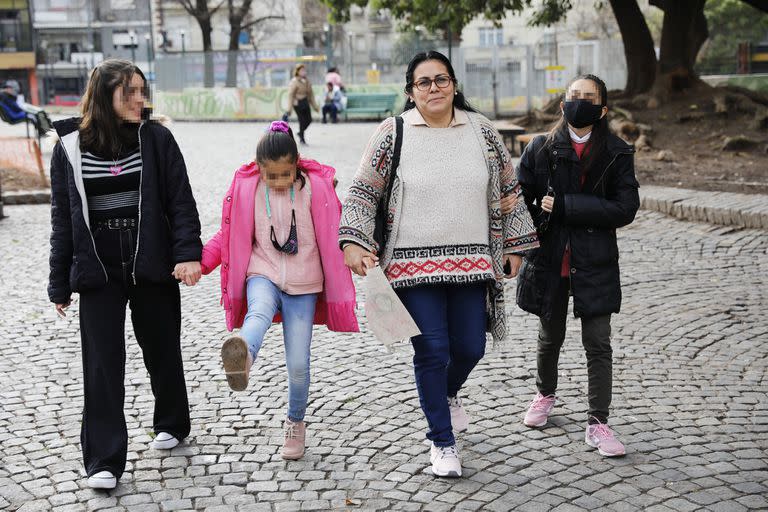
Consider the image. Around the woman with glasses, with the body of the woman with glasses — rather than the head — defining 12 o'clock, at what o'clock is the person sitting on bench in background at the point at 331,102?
The person sitting on bench in background is roughly at 6 o'clock from the woman with glasses.

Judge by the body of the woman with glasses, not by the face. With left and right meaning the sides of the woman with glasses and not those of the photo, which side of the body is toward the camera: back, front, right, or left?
front

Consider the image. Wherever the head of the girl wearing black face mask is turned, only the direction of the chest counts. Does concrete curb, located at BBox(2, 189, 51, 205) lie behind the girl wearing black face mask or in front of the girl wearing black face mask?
behind

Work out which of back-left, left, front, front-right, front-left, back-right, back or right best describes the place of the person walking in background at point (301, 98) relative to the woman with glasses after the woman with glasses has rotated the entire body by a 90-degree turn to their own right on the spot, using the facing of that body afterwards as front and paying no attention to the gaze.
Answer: right

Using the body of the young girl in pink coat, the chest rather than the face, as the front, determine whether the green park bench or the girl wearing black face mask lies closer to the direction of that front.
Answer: the girl wearing black face mask

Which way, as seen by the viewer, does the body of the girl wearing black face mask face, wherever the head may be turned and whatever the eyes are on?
toward the camera

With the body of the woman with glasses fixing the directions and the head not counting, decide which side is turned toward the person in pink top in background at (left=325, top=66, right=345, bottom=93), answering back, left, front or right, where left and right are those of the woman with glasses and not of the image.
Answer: back

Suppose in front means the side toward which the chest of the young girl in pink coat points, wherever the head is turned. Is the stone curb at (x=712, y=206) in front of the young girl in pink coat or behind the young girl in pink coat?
behind

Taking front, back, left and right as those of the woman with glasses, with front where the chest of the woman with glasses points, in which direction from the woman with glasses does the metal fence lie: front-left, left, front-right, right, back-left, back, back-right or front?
back

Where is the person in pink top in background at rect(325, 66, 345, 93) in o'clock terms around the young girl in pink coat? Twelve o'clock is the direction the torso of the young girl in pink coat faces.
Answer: The person in pink top in background is roughly at 6 o'clock from the young girl in pink coat.
